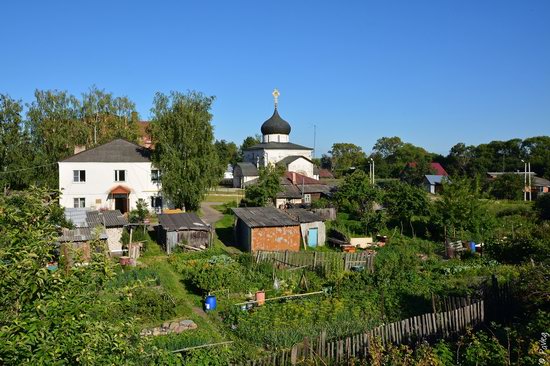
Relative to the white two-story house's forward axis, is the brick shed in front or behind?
in front

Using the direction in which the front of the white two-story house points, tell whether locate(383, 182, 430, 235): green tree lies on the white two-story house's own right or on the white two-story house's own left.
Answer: on the white two-story house's own left

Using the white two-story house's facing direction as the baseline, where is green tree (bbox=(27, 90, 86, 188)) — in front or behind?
behind

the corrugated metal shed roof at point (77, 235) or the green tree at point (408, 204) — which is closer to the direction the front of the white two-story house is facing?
the corrugated metal shed roof

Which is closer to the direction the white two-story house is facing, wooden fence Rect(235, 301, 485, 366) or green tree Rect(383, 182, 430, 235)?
the wooden fence

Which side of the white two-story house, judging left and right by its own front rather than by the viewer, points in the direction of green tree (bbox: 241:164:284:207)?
left

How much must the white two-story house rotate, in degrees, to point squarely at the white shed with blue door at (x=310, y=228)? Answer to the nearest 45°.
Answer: approximately 45° to its left

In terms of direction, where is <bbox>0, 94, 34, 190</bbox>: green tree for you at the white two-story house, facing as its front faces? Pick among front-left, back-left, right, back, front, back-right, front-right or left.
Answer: back-right

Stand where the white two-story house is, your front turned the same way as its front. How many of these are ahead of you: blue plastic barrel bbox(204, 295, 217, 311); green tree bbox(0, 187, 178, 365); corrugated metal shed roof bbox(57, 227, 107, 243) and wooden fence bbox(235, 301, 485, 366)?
4

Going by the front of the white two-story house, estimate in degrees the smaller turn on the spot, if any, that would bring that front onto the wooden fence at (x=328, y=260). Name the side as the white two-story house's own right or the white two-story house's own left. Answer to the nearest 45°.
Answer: approximately 45° to the white two-story house's own left

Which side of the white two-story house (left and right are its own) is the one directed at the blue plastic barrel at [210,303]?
front

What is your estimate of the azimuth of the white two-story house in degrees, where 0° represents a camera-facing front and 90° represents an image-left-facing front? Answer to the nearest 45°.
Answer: approximately 0°

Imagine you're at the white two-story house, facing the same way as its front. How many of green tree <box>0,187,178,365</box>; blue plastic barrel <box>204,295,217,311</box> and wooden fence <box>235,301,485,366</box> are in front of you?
3

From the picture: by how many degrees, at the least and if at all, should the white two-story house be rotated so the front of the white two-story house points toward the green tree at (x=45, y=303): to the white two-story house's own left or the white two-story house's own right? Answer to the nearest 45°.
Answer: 0° — it already faces it

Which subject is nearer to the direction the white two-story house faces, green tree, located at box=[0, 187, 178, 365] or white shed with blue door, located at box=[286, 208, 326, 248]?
the green tree

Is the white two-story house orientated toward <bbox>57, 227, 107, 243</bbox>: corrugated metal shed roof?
yes
